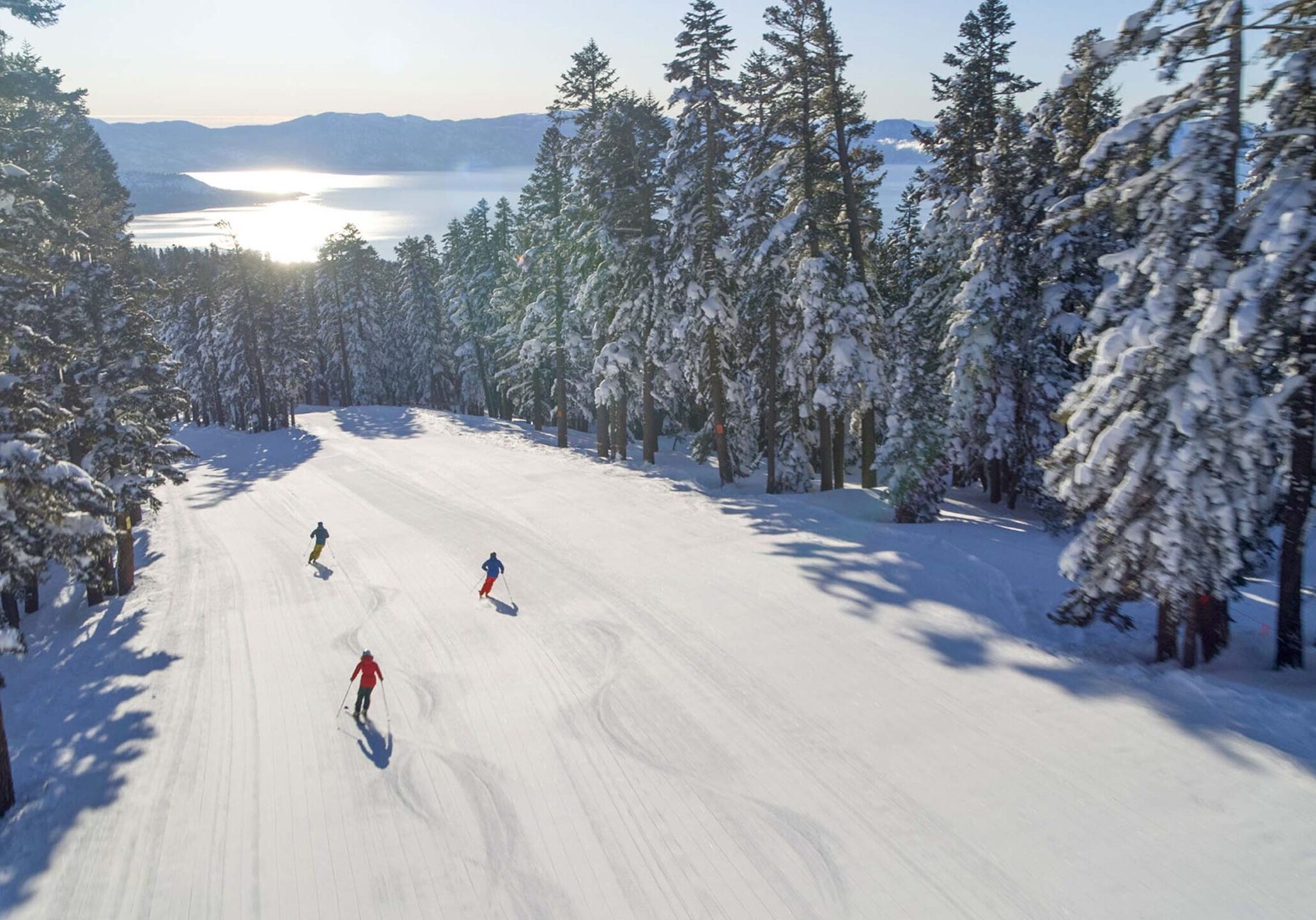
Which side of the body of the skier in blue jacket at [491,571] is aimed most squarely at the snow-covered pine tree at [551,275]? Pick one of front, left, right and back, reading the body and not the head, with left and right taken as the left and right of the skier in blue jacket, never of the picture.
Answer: front

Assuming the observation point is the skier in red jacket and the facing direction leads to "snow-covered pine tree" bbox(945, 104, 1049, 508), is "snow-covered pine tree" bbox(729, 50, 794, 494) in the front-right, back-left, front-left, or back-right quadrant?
front-left

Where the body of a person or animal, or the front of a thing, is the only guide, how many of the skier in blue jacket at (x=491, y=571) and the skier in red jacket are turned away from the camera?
2

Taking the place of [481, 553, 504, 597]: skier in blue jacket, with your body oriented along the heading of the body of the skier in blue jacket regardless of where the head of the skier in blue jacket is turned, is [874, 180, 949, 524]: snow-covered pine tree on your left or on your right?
on your right

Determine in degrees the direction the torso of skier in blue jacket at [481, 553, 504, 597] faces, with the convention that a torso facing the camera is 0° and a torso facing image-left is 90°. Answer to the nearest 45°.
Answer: approximately 180°

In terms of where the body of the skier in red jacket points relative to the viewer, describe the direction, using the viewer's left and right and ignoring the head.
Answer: facing away from the viewer

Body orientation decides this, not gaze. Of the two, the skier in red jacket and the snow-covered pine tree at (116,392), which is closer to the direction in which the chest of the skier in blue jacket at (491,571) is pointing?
the snow-covered pine tree

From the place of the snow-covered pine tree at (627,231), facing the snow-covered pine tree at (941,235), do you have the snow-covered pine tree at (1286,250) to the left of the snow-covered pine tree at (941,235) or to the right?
right
